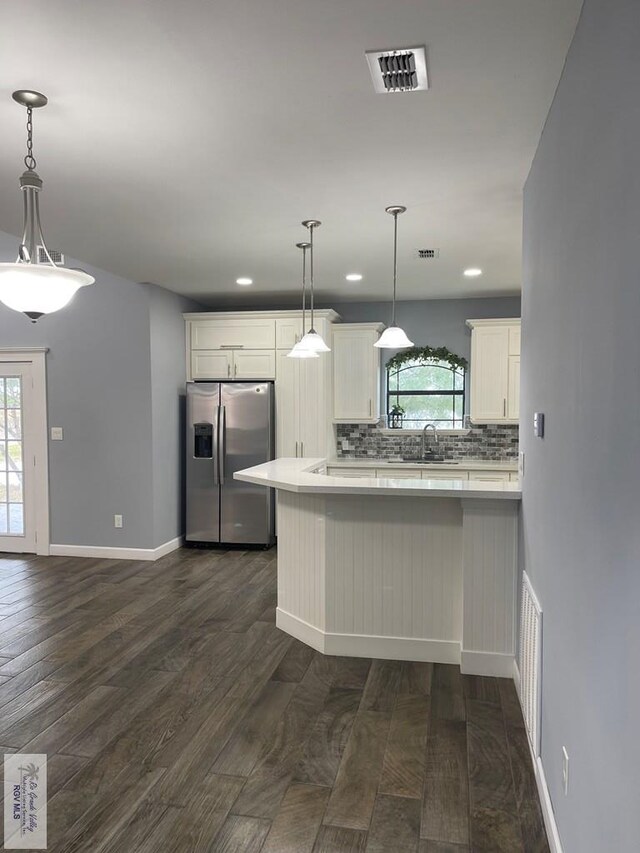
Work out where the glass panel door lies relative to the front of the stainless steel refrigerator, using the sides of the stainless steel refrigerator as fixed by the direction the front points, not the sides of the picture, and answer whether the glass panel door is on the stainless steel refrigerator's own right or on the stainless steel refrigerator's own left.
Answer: on the stainless steel refrigerator's own right

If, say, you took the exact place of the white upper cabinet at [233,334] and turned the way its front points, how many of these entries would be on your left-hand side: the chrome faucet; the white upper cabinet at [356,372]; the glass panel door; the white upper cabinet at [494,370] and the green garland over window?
4

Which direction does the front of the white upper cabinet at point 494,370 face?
toward the camera

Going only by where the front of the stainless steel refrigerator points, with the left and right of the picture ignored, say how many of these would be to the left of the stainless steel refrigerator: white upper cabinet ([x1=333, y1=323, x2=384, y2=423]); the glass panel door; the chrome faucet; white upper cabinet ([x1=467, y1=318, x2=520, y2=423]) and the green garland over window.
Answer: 4

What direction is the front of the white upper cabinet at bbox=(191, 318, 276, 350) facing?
toward the camera

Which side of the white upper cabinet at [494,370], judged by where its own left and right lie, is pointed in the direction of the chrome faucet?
right

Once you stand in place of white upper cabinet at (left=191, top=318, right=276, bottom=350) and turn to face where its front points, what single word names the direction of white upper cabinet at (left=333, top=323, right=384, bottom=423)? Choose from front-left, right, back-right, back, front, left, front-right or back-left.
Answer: left

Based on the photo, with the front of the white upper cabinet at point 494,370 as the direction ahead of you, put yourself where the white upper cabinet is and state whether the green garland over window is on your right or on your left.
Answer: on your right

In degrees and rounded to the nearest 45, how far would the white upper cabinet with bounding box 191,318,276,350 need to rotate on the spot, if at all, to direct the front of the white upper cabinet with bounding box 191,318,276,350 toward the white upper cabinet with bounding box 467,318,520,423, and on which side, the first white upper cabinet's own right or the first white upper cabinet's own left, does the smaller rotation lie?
approximately 90° to the first white upper cabinet's own left

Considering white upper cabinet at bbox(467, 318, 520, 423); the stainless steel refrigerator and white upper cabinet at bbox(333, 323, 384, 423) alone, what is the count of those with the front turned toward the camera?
3

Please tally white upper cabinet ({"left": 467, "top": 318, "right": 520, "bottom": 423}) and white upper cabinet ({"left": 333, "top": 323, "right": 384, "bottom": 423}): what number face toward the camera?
2

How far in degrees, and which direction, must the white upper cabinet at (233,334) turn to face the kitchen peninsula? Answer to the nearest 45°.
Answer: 0° — it already faces it

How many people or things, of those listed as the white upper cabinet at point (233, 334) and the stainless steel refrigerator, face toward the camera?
2

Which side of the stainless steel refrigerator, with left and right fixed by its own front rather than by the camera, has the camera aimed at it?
front
